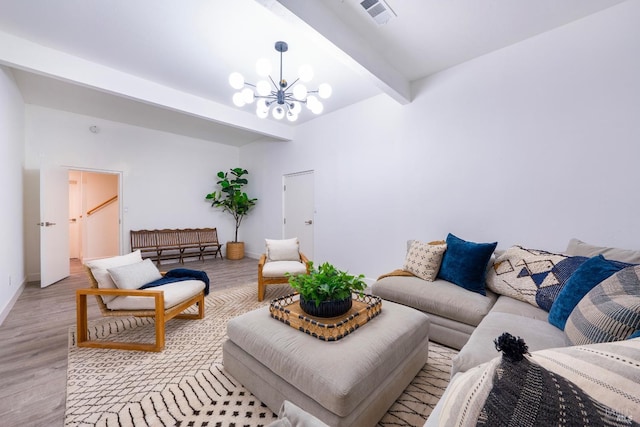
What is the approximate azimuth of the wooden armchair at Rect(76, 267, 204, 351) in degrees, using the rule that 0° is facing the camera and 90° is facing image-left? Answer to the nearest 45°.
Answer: approximately 315°

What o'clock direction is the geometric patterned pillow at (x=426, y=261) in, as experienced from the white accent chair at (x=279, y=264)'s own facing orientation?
The geometric patterned pillow is roughly at 10 o'clock from the white accent chair.

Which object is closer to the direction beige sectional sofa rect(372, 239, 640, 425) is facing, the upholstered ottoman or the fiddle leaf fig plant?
the upholstered ottoman

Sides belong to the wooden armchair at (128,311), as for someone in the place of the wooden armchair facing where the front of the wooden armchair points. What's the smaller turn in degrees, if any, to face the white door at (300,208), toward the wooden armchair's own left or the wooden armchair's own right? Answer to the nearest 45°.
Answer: approximately 90° to the wooden armchair's own left

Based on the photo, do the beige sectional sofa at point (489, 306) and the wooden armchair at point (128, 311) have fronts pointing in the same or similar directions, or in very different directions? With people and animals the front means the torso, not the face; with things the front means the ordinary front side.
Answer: very different directions

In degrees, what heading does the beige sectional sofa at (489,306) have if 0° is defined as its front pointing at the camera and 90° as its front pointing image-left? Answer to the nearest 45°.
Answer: approximately 45°

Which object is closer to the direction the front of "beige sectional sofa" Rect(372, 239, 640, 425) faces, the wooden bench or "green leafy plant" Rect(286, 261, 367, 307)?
the green leafy plant

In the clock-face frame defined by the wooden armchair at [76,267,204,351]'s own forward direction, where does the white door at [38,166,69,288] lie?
The white door is roughly at 7 o'clock from the wooden armchair.

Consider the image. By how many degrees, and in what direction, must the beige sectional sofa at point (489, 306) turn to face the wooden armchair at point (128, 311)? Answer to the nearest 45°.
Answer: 0° — it already faces it

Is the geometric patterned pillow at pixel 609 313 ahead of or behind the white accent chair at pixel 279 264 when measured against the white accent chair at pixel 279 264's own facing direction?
ahead

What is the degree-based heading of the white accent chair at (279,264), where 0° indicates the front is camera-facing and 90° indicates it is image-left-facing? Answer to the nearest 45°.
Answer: approximately 0°

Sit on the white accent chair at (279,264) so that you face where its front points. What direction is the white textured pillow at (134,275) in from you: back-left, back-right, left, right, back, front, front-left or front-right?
front-right

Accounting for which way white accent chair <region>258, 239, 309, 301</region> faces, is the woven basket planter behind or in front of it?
behind

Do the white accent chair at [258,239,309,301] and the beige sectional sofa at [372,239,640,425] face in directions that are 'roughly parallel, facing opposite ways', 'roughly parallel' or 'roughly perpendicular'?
roughly perpendicular

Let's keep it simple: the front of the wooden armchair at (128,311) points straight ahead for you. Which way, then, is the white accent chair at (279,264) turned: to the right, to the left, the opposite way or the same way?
to the right

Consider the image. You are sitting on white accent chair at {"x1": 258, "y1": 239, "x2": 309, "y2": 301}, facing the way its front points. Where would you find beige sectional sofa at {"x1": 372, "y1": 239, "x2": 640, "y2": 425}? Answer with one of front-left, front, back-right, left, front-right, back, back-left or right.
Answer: front-left

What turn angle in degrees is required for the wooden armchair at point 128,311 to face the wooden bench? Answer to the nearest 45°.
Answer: approximately 135° to its left
